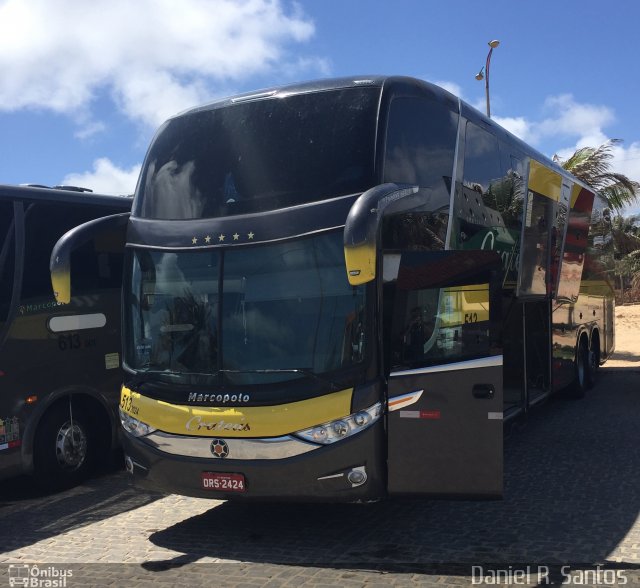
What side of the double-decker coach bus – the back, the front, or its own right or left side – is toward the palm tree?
back

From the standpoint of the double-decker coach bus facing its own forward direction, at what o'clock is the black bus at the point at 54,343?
The black bus is roughly at 3 o'clock from the double-decker coach bus.

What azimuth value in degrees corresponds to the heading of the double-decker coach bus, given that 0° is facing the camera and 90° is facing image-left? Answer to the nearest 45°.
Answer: approximately 45°
